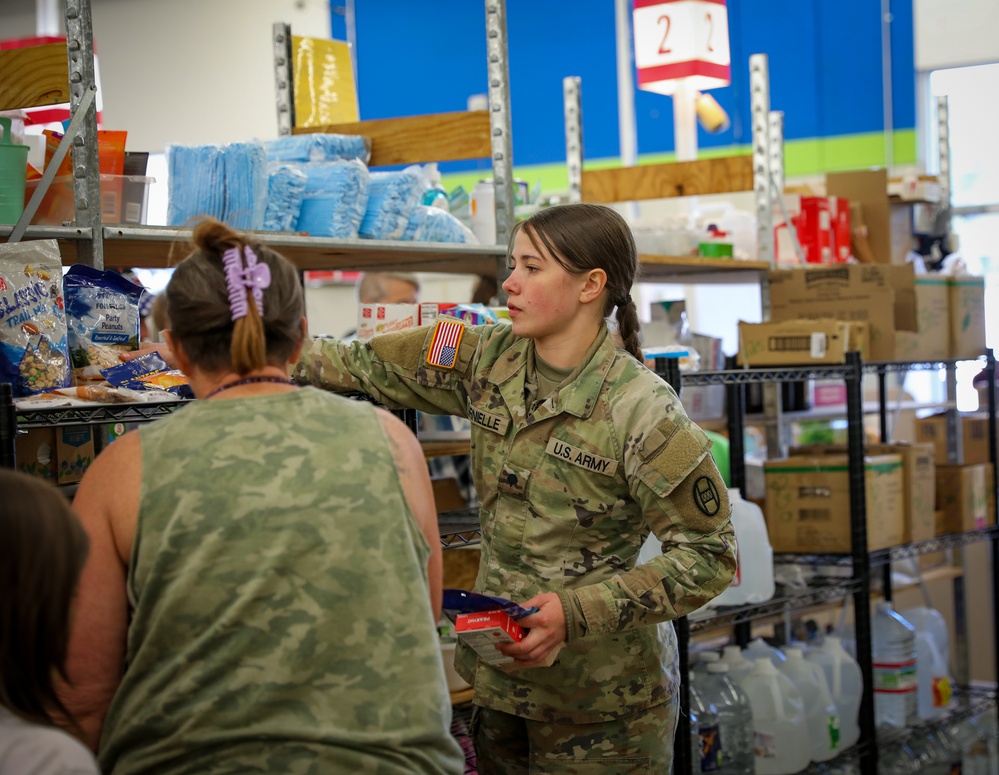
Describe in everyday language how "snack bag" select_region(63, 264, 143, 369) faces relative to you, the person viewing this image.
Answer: facing the viewer

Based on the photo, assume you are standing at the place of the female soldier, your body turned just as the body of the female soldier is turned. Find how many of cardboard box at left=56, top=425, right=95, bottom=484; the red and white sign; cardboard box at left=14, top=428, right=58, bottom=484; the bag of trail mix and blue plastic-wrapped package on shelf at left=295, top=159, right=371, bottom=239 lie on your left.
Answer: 0

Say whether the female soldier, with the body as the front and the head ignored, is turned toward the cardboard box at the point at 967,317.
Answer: no

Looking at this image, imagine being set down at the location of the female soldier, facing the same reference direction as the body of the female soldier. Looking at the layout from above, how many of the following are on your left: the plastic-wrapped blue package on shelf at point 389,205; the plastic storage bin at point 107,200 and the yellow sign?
0

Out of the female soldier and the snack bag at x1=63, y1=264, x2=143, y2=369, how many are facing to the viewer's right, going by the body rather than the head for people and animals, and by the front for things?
0

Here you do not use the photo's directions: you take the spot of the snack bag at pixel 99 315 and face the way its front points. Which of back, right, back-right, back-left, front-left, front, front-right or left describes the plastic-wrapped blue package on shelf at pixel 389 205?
back-left

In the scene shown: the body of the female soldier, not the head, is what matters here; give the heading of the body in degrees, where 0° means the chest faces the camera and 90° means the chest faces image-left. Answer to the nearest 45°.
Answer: approximately 45°

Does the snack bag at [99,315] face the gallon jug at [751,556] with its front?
no

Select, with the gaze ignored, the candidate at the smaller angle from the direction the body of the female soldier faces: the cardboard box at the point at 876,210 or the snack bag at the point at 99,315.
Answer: the snack bag

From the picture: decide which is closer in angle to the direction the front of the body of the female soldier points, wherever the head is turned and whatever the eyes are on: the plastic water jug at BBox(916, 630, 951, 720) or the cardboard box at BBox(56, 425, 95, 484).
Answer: the cardboard box

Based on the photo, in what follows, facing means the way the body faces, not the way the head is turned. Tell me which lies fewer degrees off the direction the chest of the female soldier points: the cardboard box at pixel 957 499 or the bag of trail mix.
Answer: the bag of trail mix

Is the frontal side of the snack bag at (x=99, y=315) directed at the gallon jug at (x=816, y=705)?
no

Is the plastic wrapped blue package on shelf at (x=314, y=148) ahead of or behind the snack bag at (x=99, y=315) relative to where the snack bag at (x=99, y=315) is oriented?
behind

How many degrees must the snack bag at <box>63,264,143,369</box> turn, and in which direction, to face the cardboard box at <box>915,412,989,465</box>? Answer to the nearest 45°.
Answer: approximately 135° to its left

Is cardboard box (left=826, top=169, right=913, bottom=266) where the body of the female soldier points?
no
